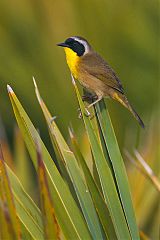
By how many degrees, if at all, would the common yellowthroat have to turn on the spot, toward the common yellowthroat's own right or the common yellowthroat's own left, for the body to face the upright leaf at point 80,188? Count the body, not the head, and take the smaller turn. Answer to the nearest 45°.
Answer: approximately 90° to the common yellowthroat's own left

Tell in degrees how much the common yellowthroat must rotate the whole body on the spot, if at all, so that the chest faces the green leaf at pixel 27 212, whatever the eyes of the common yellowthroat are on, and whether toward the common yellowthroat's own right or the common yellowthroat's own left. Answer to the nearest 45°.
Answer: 0° — it already faces it

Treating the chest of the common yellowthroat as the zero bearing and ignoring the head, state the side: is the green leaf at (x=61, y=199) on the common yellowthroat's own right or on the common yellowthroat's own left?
on the common yellowthroat's own left

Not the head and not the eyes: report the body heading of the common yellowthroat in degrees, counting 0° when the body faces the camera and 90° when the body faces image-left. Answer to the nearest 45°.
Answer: approximately 90°
